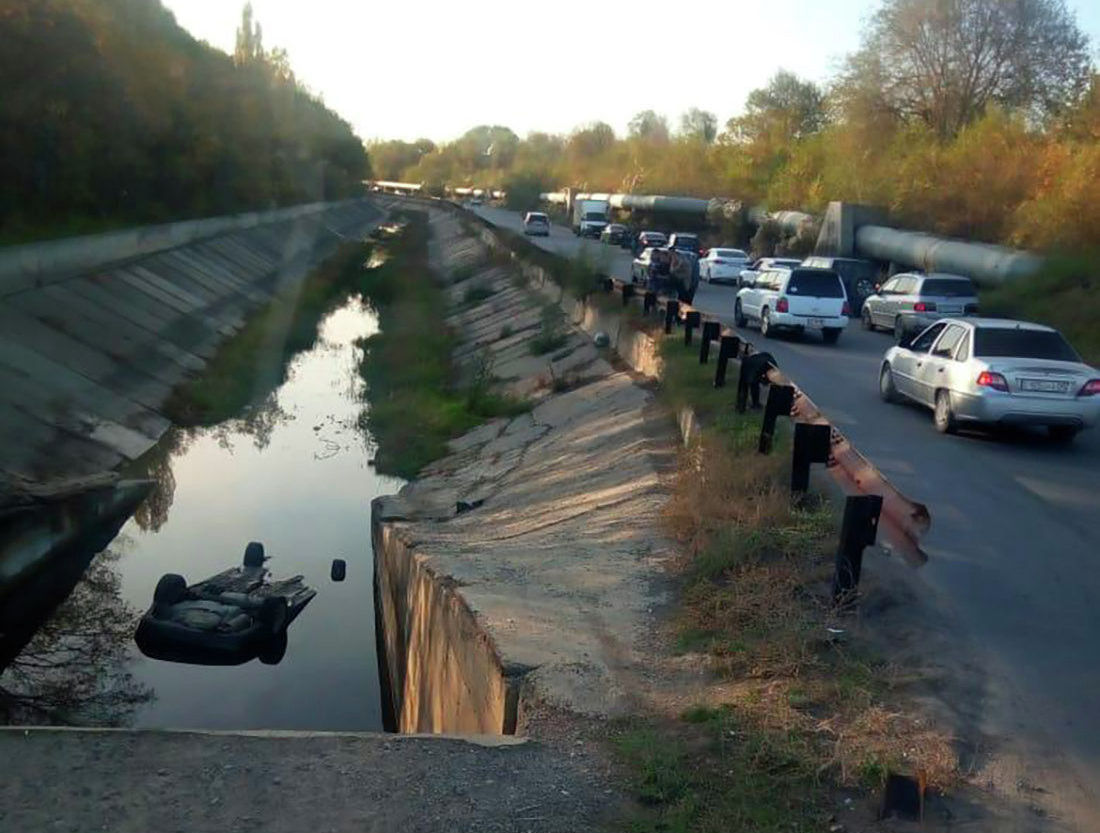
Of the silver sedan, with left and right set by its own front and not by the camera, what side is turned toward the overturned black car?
left

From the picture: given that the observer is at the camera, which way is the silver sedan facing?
facing away from the viewer and to the left of the viewer

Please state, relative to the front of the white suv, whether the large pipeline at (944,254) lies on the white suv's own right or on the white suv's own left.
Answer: on the white suv's own right

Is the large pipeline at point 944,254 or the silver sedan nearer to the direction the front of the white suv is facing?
the large pipeline

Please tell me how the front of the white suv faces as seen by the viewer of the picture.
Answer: facing away from the viewer and to the left of the viewer

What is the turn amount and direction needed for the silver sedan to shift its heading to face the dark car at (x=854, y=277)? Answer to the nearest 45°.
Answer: approximately 45° to its right

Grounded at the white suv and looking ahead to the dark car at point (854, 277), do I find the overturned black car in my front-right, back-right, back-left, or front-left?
back-left
